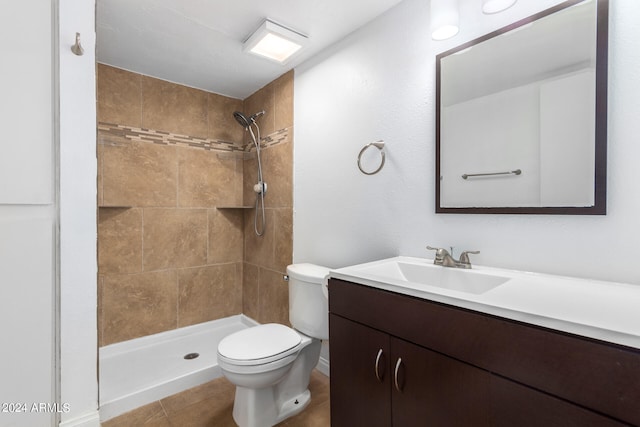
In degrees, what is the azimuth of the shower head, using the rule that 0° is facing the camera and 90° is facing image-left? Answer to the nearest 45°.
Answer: approximately 45°

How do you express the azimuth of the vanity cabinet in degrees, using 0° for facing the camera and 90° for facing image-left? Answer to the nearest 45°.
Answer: approximately 45°

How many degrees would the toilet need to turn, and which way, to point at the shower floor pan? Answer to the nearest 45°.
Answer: approximately 90° to its right

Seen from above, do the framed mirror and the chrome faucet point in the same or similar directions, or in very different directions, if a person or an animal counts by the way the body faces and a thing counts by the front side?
same or similar directions

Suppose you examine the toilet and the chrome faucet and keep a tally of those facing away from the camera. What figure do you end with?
0

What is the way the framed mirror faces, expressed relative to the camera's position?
facing the viewer and to the left of the viewer

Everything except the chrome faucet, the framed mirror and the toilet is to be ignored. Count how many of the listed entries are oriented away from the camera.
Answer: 0

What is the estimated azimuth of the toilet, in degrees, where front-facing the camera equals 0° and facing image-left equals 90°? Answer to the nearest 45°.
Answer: approximately 45°

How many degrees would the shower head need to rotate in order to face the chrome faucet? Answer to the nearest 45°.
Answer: approximately 90° to its left
